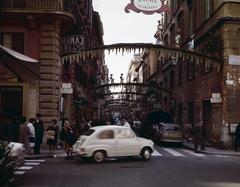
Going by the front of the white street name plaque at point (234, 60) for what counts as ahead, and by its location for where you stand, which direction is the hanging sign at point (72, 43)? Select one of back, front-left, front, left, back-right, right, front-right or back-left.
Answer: right

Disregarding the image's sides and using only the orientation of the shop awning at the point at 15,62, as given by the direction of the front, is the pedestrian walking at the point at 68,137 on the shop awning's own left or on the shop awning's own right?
on the shop awning's own left

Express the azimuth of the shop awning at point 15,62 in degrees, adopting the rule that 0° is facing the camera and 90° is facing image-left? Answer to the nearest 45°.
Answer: approximately 315°

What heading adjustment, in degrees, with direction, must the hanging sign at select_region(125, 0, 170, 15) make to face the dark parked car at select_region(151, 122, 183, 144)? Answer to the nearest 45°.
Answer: approximately 180°

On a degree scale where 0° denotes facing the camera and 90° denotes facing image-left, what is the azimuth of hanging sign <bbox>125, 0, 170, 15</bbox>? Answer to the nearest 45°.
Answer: approximately 0°

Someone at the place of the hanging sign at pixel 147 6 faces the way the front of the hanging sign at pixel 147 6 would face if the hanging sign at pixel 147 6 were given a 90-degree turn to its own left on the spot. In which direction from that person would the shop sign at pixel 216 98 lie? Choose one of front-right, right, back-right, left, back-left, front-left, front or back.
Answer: front-left

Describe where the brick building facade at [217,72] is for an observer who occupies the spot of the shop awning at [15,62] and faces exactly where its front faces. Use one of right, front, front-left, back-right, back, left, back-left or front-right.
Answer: left

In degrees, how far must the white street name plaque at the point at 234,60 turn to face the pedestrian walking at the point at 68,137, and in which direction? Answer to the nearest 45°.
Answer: approximately 45° to its right
